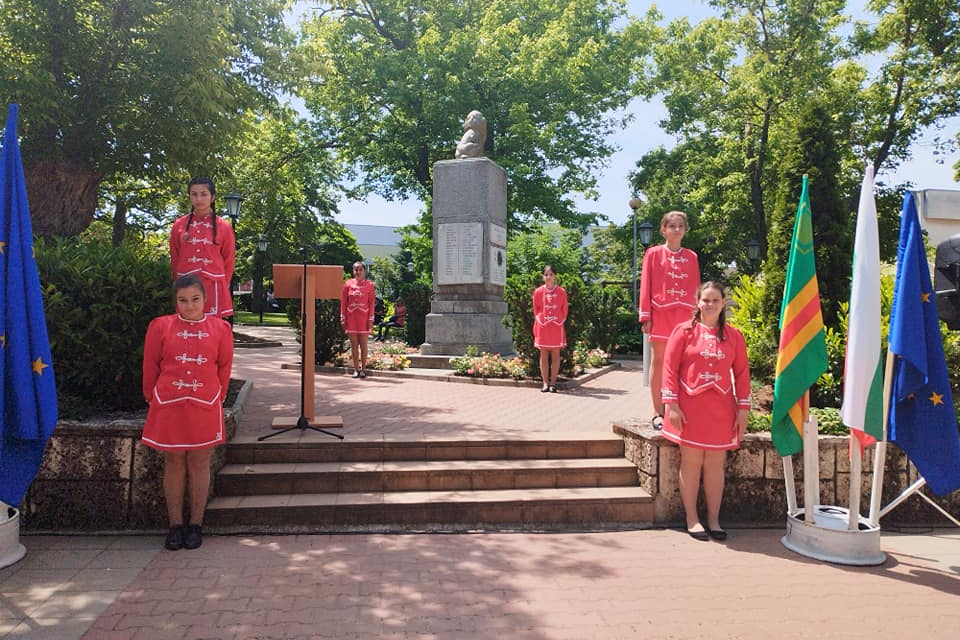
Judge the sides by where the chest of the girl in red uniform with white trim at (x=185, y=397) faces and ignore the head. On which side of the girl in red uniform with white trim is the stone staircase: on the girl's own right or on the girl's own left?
on the girl's own left

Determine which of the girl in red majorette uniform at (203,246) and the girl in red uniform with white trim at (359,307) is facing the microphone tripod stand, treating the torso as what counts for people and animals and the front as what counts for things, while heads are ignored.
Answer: the girl in red uniform with white trim at (359,307)

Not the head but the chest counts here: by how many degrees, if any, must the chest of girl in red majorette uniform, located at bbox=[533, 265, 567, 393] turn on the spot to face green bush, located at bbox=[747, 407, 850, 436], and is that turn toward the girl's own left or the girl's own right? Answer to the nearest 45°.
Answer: approximately 45° to the girl's own left

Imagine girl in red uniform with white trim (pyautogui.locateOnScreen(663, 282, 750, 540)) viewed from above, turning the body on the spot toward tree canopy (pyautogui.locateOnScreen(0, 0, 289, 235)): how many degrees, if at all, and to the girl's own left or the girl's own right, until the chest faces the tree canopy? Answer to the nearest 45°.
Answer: approximately 90° to the girl's own right

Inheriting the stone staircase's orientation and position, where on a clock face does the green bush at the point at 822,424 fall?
The green bush is roughly at 9 o'clock from the stone staircase.

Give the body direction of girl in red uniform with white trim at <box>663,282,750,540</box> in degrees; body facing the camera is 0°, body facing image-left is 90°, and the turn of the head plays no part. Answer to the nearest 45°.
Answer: approximately 0°

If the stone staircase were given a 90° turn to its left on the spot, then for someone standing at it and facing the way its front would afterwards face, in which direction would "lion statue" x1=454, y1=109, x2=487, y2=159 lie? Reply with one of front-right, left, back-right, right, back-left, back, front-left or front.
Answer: left

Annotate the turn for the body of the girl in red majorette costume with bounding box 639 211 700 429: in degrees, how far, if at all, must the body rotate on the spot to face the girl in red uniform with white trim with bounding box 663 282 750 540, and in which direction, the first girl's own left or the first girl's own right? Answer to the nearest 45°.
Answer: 0° — they already face them

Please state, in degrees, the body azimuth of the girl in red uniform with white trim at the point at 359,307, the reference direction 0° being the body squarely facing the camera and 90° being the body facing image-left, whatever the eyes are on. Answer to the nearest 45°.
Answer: approximately 0°

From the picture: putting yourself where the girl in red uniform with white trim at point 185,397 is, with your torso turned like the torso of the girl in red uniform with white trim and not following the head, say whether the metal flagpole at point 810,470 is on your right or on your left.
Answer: on your left
